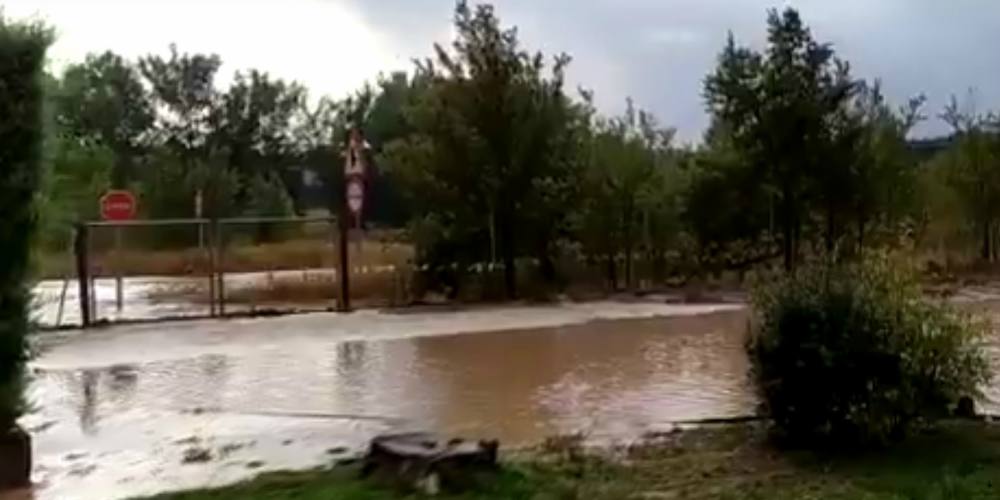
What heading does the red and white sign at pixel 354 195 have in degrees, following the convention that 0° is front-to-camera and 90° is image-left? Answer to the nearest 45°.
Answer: approximately 0°

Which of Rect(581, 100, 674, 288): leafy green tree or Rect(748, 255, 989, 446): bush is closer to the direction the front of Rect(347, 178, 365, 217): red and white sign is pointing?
the bush

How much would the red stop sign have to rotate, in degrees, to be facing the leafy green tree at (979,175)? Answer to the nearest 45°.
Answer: approximately 90° to its left

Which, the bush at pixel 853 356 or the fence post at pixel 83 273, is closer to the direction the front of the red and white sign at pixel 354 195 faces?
the bush

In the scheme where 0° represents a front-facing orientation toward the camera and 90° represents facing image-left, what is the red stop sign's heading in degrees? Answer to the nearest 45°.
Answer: approximately 0°

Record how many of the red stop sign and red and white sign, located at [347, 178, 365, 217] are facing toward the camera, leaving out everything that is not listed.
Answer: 2

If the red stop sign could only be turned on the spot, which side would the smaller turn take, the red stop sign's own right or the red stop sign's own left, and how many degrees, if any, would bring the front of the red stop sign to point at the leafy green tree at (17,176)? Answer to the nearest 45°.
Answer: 0° — it already faces it

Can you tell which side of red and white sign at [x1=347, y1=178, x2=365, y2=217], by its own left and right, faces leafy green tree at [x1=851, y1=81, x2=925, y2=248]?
left

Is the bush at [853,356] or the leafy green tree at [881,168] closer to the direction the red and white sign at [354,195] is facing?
the bush

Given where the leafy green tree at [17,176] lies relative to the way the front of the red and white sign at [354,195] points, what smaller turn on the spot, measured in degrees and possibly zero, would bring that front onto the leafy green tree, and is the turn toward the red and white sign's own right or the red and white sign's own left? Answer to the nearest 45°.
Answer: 0° — it already faces it
